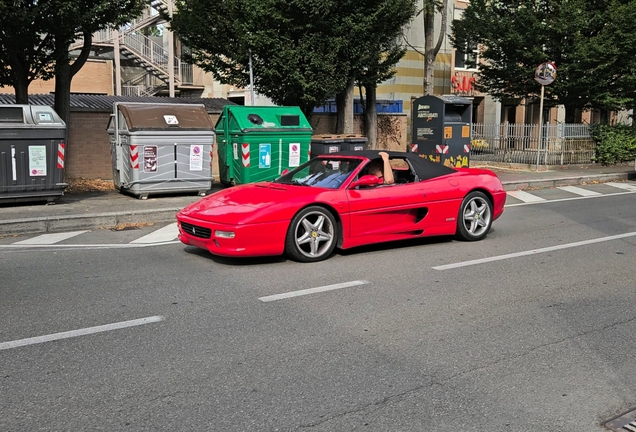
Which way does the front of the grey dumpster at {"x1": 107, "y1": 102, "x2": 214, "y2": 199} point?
toward the camera

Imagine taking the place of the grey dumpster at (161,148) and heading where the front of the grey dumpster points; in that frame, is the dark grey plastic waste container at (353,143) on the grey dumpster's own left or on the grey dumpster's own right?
on the grey dumpster's own left

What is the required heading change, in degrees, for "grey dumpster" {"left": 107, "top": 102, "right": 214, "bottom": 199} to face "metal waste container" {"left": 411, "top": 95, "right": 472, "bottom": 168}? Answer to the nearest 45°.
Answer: approximately 135° to its left

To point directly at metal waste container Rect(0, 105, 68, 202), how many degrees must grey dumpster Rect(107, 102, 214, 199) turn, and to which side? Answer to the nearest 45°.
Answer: approximately 45° to its right

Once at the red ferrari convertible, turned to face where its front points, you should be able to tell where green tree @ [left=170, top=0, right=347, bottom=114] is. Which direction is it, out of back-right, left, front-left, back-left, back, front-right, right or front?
back-right

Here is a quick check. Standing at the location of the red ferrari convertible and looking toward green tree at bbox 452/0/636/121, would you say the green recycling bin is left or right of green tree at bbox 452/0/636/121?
left

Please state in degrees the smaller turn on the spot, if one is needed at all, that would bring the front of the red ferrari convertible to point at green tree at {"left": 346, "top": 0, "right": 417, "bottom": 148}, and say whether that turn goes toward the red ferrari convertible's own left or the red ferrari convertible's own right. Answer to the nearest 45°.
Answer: approximately 135° to the red ferrari convertible's own right

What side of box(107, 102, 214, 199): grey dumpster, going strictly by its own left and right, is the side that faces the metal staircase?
back

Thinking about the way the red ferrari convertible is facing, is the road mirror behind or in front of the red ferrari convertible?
behind

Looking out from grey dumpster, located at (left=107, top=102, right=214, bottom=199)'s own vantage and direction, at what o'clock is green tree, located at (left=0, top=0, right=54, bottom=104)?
The green tree is roughly at 4 o'clock from the grey dumpster.

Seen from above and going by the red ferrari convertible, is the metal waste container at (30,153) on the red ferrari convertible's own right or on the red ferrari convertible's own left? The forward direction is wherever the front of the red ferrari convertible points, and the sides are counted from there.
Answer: on the red ferrari convertible's own right

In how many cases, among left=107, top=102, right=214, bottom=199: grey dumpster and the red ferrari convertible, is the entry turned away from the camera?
0
